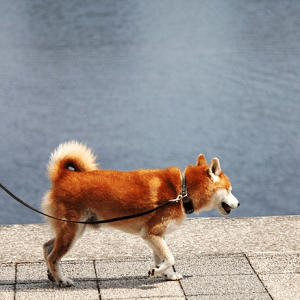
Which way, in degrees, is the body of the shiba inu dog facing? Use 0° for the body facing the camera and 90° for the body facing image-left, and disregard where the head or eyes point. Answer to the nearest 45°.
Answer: approximately 270°
